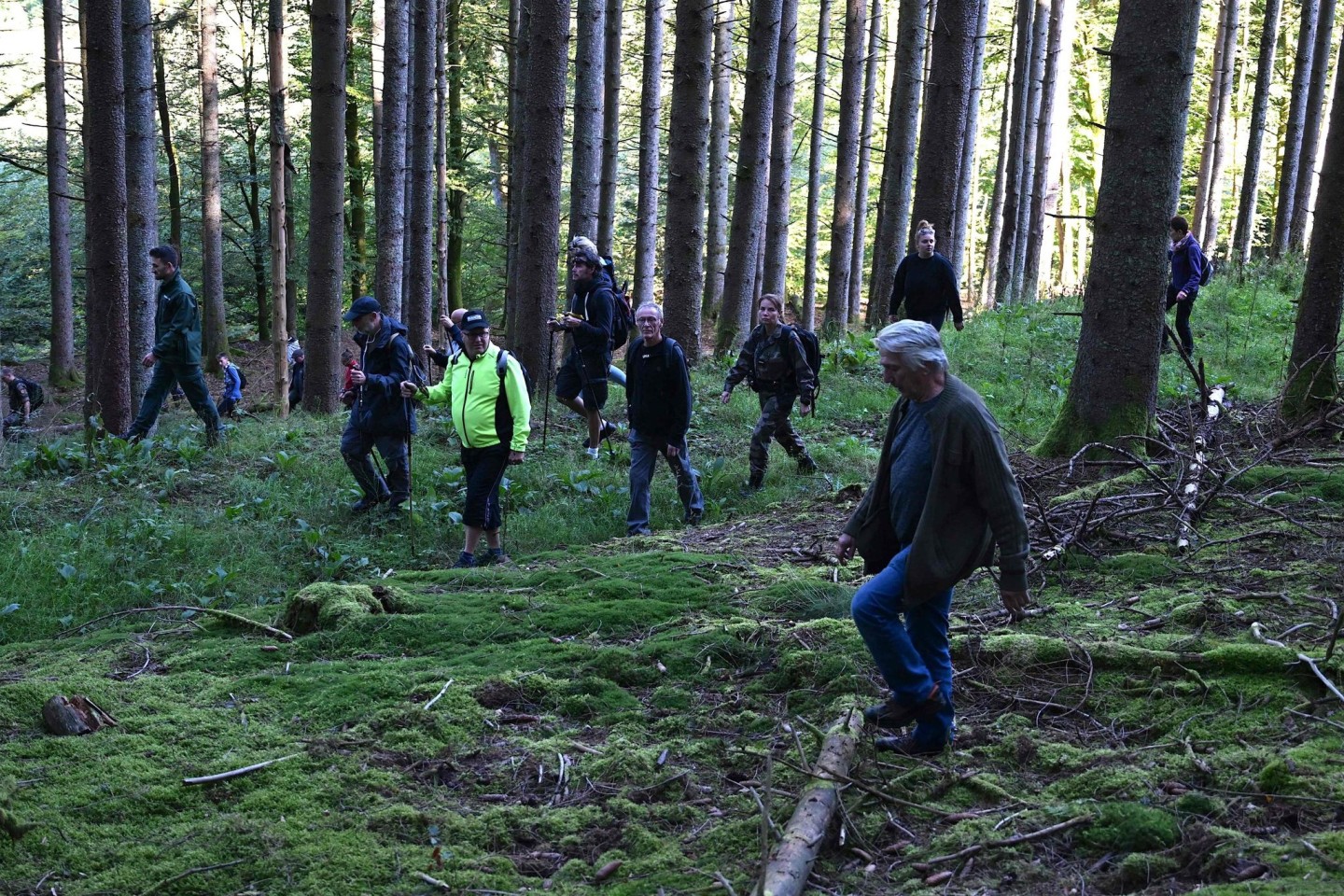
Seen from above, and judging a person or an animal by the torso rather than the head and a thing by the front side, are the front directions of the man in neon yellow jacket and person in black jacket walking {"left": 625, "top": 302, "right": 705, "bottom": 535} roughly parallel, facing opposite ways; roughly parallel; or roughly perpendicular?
roughly parallel

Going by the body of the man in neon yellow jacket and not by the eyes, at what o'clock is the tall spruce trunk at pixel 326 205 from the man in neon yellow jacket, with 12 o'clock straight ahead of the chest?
The tall spruce trunk is roughly at 4 o'clock from the man in neon yellow jacket.

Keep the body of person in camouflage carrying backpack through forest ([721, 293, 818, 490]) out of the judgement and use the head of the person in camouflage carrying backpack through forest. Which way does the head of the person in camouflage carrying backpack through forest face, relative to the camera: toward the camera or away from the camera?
toward the camera

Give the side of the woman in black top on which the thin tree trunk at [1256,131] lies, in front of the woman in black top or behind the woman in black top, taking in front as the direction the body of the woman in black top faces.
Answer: behind

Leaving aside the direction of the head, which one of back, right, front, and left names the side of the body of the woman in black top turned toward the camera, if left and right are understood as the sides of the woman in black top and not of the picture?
front

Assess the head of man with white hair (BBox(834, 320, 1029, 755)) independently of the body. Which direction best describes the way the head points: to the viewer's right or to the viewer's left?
to the viewer's left

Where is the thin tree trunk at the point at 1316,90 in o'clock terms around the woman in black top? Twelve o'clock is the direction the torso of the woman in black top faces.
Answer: The thin tree trunk is roughly at 7 o'clock from the woman in black top.

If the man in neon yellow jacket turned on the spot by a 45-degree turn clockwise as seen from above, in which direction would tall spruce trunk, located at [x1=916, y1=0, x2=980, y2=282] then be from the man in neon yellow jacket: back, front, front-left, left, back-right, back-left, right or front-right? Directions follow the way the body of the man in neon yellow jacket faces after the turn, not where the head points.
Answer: back-right

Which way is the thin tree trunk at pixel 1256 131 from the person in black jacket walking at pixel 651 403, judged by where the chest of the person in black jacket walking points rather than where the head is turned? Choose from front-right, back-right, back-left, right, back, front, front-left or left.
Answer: back

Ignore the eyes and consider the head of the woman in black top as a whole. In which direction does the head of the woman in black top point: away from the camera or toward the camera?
toward the camera

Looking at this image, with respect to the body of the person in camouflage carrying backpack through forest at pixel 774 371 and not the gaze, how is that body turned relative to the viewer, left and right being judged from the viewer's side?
facing the viewer and to the left of the viewer

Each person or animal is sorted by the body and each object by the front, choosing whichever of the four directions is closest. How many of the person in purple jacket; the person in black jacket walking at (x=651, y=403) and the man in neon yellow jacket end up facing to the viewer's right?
0
